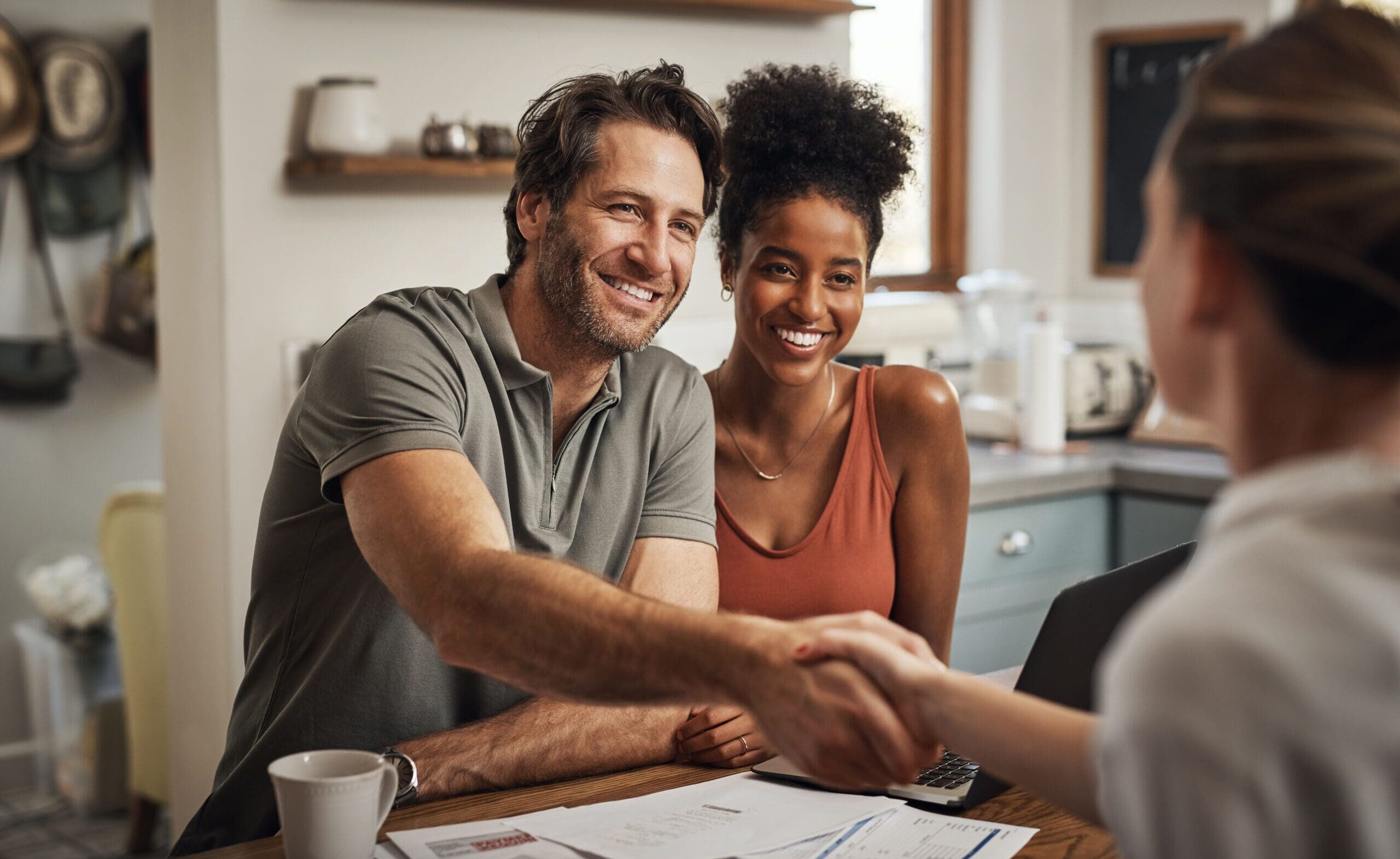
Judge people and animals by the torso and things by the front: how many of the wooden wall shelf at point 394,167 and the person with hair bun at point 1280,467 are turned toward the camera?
1

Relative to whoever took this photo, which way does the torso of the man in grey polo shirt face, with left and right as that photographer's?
facing the viewer and to the right of the viewer

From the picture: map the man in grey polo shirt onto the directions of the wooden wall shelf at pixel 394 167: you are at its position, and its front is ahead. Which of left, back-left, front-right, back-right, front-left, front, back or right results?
front

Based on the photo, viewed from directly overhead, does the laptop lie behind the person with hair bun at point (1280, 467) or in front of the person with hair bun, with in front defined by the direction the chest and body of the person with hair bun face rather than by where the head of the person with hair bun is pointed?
in front

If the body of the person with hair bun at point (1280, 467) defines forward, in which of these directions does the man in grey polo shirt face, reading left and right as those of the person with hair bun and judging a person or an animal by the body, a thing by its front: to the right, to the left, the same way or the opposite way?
the opposite way

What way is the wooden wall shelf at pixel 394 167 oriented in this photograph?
toward the camera

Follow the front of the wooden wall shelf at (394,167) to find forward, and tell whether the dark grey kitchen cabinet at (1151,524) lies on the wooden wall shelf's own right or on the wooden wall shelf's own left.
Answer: on the wooden wall shelf's own left

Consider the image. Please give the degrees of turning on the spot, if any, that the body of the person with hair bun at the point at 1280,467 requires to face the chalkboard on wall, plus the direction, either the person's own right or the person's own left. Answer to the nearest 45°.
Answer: approximately 45° to the person's own right

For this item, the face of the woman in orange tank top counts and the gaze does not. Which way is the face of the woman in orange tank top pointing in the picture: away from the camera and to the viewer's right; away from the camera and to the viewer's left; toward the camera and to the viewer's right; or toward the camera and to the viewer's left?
toward the camera and to the viewer's right

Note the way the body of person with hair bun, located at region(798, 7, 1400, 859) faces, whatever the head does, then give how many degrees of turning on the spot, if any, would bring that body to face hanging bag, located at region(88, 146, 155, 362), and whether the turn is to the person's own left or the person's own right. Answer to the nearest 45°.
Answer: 0° — they already face it

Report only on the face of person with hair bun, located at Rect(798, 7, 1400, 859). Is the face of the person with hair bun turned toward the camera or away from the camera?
away from the camera
